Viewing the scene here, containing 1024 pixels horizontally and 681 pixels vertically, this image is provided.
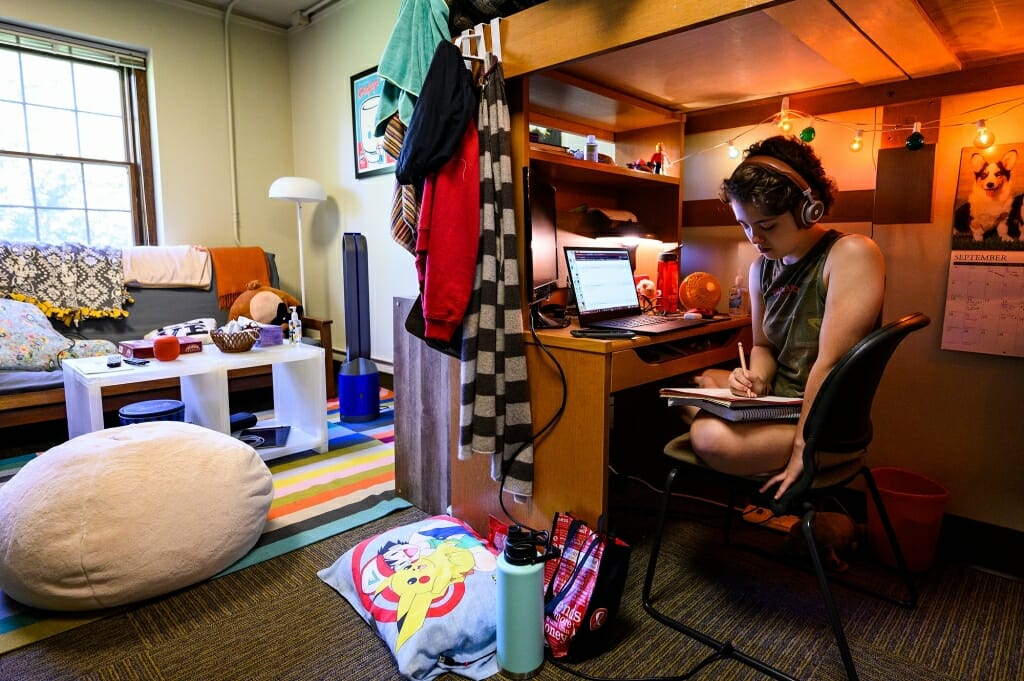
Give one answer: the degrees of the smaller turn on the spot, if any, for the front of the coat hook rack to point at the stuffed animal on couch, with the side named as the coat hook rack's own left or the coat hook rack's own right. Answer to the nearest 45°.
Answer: approximately 90° to the coat hook rack's own right

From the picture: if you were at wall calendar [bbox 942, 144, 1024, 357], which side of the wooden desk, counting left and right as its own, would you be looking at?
front

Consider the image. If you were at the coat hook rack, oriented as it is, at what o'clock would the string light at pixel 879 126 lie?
The string light is roughly at 7 o'clock from the coat hook rack.

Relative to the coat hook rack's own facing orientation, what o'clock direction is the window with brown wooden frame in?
The window with brown wooden frame is roughly at 3 o'clock from the coat hook rack.

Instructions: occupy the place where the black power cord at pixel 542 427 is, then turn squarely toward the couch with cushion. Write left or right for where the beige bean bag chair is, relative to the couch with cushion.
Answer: left

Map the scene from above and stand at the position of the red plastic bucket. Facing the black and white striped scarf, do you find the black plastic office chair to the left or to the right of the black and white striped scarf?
left

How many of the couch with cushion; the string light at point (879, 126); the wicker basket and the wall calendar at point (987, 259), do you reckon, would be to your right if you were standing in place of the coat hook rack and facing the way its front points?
2
